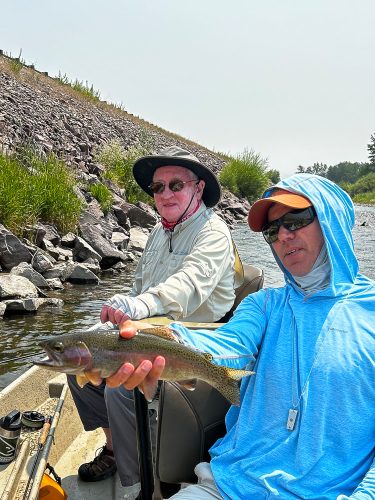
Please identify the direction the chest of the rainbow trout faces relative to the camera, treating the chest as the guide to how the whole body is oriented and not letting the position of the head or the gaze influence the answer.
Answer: to the viewer's left

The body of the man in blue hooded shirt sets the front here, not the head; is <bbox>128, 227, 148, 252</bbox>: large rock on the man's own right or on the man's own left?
on the man's own right

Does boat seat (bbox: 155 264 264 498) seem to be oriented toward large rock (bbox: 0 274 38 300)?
no

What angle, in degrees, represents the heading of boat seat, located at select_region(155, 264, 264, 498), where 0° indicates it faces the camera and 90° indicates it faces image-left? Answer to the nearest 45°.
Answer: approximately 45°

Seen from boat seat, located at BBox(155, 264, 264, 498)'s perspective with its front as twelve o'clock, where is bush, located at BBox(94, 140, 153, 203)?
The bush is roughly at 4 o'clock from the boat seat.

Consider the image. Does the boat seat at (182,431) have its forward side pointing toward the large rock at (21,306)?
no

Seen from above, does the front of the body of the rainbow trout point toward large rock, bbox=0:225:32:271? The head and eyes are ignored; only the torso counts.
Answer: no

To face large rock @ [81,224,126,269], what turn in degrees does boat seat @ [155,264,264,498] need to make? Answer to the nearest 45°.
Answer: approximately 135° to its right

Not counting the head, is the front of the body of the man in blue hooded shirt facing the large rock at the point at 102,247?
no

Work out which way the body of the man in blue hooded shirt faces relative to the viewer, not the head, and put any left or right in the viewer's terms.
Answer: facing the viewer and to the left of the viewer

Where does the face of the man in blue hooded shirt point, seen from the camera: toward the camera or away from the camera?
toward the camera

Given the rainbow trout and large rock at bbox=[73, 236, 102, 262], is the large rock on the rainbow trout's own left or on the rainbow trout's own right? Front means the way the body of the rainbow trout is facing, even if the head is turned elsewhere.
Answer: on the rainbow trout's own right

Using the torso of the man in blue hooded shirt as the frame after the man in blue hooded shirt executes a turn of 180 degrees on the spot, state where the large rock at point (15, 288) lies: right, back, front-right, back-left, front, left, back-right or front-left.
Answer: left
